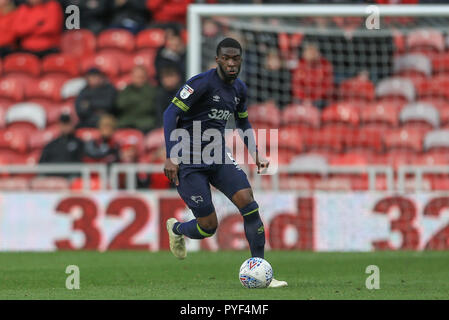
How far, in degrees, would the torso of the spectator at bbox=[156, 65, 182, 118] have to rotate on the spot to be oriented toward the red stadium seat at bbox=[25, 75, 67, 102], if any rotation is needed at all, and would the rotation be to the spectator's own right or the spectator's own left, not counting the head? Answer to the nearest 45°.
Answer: approximately 135° to the spectator's own right

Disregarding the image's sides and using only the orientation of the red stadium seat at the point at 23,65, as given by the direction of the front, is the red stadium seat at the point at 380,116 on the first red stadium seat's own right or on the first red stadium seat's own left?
on the first red stadium seat's own left

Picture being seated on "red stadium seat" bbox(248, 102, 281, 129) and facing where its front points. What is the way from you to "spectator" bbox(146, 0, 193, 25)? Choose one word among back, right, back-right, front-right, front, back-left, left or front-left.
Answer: back-right

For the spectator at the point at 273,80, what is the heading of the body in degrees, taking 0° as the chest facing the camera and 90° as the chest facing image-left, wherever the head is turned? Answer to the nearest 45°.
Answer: approximately 0°

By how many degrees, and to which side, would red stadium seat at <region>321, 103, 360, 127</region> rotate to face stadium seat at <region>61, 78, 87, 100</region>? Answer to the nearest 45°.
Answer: approximately 90° to its right

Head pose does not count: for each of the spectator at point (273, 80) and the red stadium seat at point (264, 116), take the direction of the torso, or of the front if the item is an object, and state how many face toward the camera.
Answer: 2

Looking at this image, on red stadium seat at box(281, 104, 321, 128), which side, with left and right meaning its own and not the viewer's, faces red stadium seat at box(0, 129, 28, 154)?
right

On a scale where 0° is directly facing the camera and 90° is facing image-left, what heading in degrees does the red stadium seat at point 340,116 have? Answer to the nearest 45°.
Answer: approximately 0°

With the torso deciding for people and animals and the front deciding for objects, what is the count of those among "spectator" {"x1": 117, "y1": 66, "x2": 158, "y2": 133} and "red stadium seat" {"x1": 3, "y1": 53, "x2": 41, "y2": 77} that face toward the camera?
2
